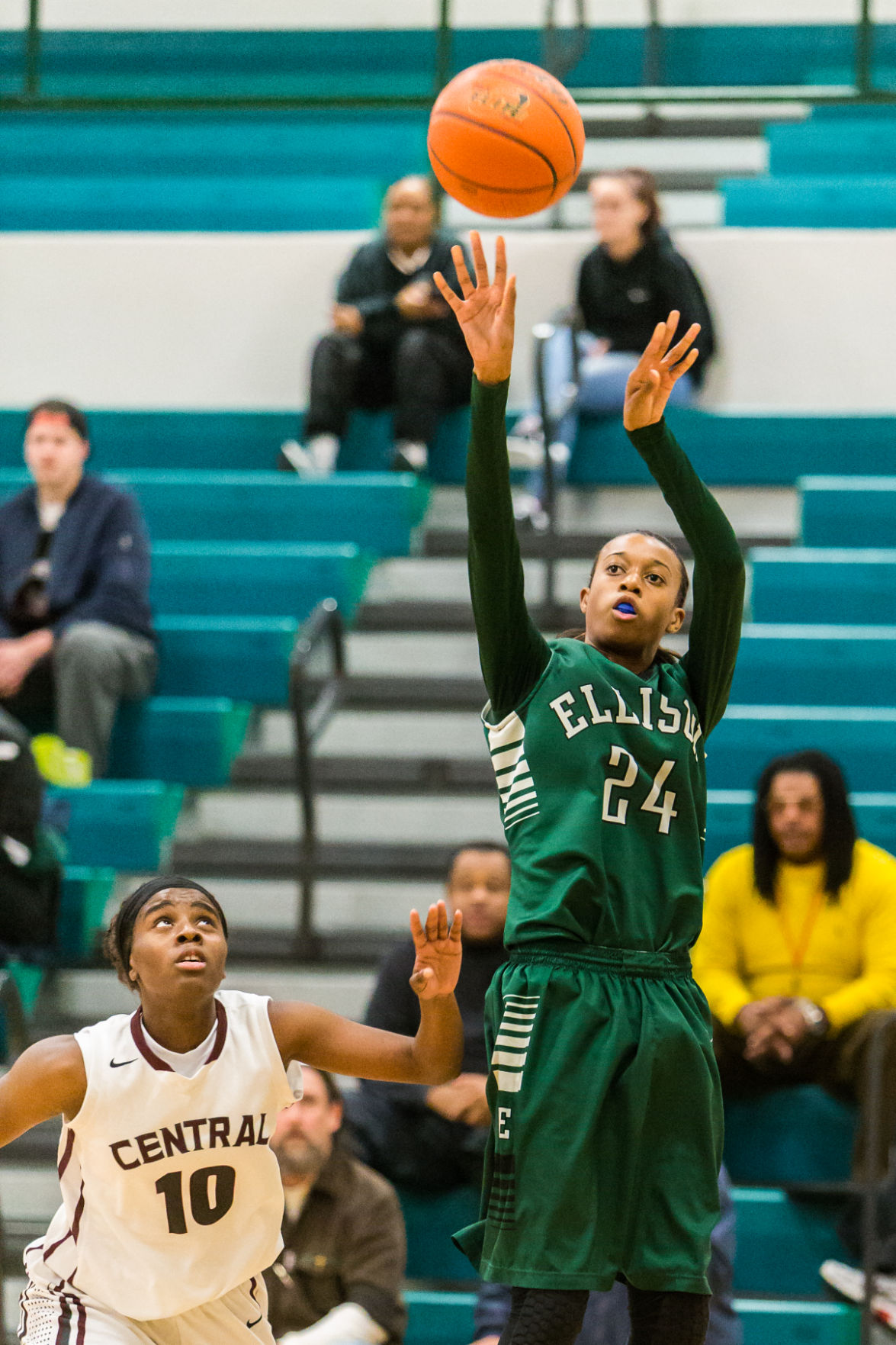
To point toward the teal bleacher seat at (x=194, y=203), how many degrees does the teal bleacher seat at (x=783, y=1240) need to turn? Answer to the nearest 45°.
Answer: approximately 135° to its right

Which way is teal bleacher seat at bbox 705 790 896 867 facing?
toward the camera

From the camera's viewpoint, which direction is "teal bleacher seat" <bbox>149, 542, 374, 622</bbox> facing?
toward the camera

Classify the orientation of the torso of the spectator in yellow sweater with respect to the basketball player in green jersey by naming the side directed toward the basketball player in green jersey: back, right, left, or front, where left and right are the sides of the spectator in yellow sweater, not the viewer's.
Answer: front

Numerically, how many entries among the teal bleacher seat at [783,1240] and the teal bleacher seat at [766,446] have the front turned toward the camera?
2

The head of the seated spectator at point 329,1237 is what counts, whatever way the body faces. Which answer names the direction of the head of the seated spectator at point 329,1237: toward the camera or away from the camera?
toward the camera

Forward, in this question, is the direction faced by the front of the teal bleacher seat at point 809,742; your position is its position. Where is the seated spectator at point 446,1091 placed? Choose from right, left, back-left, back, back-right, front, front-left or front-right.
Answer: front-right

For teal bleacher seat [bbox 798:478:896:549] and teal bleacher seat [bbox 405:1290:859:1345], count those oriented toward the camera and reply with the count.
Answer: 2

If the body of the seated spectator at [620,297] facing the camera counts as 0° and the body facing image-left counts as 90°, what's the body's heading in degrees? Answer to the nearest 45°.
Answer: approximately 45°

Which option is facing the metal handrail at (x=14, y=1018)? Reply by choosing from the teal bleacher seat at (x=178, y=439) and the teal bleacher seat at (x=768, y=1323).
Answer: the teal bleacher seat at (x=178, y=439)

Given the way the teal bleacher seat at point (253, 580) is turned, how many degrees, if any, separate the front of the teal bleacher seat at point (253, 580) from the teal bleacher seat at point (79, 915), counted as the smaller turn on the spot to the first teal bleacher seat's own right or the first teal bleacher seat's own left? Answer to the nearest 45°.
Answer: approximately 45° to the first teal bleacher seat's own right

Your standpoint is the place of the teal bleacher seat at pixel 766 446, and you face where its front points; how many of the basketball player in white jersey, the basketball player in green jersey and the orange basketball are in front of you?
3

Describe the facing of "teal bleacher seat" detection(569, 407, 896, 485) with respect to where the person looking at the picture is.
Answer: facing the viewer

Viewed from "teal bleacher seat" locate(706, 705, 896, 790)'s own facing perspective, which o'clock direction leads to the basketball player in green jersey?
The basketball player in green jersey is roughly at 12 o'clock from the teal bleacher seat.
